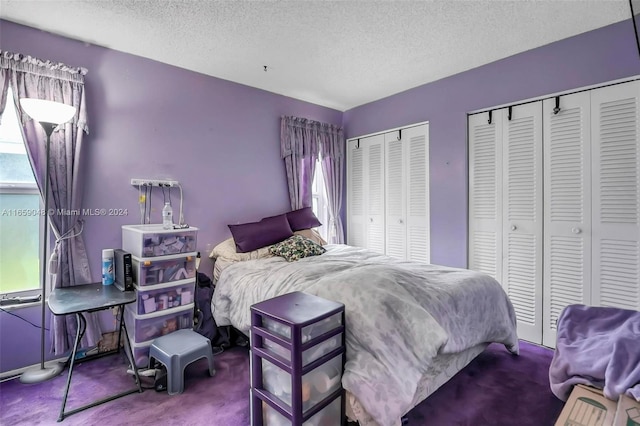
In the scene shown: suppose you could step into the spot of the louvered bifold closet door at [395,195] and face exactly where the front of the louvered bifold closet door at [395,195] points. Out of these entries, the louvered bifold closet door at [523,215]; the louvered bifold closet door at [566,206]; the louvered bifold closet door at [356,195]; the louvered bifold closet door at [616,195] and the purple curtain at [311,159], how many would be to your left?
3

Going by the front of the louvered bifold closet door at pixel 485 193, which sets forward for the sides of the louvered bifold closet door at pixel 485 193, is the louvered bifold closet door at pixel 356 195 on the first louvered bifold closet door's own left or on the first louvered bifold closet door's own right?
on the first louvered bifold closet door's own right

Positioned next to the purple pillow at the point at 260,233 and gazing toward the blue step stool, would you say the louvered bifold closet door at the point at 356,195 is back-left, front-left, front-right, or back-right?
back-left

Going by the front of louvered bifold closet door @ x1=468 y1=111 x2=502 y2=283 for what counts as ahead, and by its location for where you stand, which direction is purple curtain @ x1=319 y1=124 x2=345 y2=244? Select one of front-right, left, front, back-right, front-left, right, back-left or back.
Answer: front-right

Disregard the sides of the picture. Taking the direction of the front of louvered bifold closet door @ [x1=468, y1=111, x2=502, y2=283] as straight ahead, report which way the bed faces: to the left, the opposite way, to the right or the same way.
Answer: to the left

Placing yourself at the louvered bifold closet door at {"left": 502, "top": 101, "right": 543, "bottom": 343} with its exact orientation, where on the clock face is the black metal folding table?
The black metal folding table is roughly at 12 o'clock from the louvered bifold closet door.

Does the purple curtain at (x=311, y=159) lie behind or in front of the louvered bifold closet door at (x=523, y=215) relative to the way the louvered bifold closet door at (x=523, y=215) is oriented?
in front

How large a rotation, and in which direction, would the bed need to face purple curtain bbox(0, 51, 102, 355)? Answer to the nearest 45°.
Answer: approximately 135° to its right

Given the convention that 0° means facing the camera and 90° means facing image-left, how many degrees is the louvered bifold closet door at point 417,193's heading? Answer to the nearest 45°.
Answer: approximately 45°
